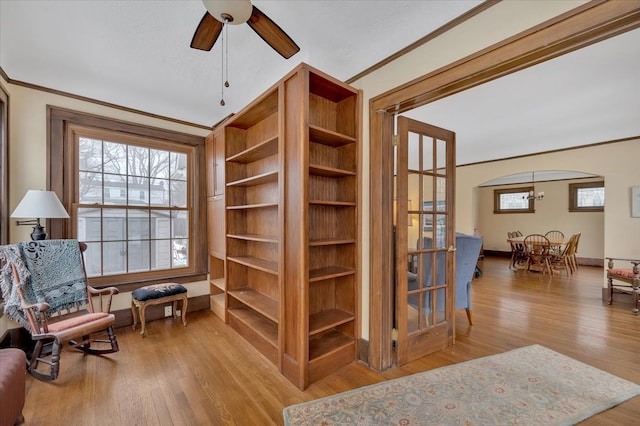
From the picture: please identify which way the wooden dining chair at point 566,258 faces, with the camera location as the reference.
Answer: facing away from the viewer and to the left of the viewer

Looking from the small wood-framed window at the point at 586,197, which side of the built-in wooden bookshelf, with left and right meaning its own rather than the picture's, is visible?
back

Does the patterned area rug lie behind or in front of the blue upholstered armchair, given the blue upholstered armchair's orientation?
behind

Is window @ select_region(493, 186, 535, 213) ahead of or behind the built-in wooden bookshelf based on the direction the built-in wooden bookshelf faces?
behind

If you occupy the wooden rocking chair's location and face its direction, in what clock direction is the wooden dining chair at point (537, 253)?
The wooden dining chair is roughly at 11 o'clock from the wooden rocking chair.

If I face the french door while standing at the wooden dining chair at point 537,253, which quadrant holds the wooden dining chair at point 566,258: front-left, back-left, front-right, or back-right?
back-left

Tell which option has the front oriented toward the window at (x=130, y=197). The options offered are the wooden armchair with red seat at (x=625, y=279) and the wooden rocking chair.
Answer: the wooden armchair with red seat

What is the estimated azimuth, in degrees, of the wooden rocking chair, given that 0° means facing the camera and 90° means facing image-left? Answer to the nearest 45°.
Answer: approximately 315°

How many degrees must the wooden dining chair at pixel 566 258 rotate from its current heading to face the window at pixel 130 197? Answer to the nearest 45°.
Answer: approximately 90° to its left

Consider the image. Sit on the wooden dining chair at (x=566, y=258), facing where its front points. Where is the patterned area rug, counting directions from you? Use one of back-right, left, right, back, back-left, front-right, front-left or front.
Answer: back-left
